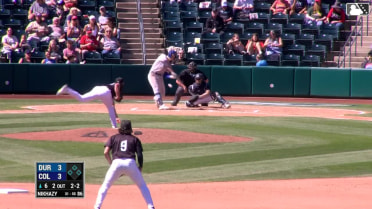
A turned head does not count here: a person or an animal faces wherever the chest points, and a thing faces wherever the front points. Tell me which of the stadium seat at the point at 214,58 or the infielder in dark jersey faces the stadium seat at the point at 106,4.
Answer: the infielder in dark jersey

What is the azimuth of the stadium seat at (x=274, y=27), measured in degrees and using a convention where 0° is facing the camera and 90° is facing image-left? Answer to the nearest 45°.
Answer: approximately 0°

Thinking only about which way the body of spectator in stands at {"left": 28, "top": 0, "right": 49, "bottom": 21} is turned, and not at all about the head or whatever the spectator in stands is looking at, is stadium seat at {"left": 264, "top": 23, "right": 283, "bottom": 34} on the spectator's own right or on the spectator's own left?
on the spectator's own left

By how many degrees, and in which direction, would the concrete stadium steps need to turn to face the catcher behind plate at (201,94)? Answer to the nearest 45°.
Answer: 0° — it already faces them

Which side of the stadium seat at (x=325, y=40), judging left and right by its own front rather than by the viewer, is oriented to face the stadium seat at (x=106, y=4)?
right

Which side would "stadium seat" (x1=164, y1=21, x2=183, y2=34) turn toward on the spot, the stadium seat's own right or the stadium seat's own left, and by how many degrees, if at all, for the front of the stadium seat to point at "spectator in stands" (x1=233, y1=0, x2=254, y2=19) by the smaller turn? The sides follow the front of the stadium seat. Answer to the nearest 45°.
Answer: approximately 90° to the stadium seat's own left

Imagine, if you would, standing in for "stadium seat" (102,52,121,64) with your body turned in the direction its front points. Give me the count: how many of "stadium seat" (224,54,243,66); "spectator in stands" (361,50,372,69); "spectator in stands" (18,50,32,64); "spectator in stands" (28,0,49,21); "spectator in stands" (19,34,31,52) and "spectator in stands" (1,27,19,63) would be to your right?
4

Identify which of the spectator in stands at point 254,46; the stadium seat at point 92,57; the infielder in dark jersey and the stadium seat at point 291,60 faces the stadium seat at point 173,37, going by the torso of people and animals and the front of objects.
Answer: the infielder in dark jersey

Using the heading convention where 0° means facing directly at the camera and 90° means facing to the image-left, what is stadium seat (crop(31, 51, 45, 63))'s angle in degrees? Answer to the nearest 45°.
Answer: approximately 0°
